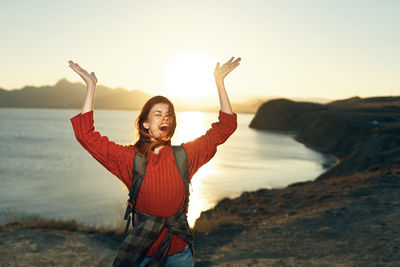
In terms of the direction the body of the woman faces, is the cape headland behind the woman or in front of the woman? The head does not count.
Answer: behind

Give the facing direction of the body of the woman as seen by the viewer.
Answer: toward the camera
